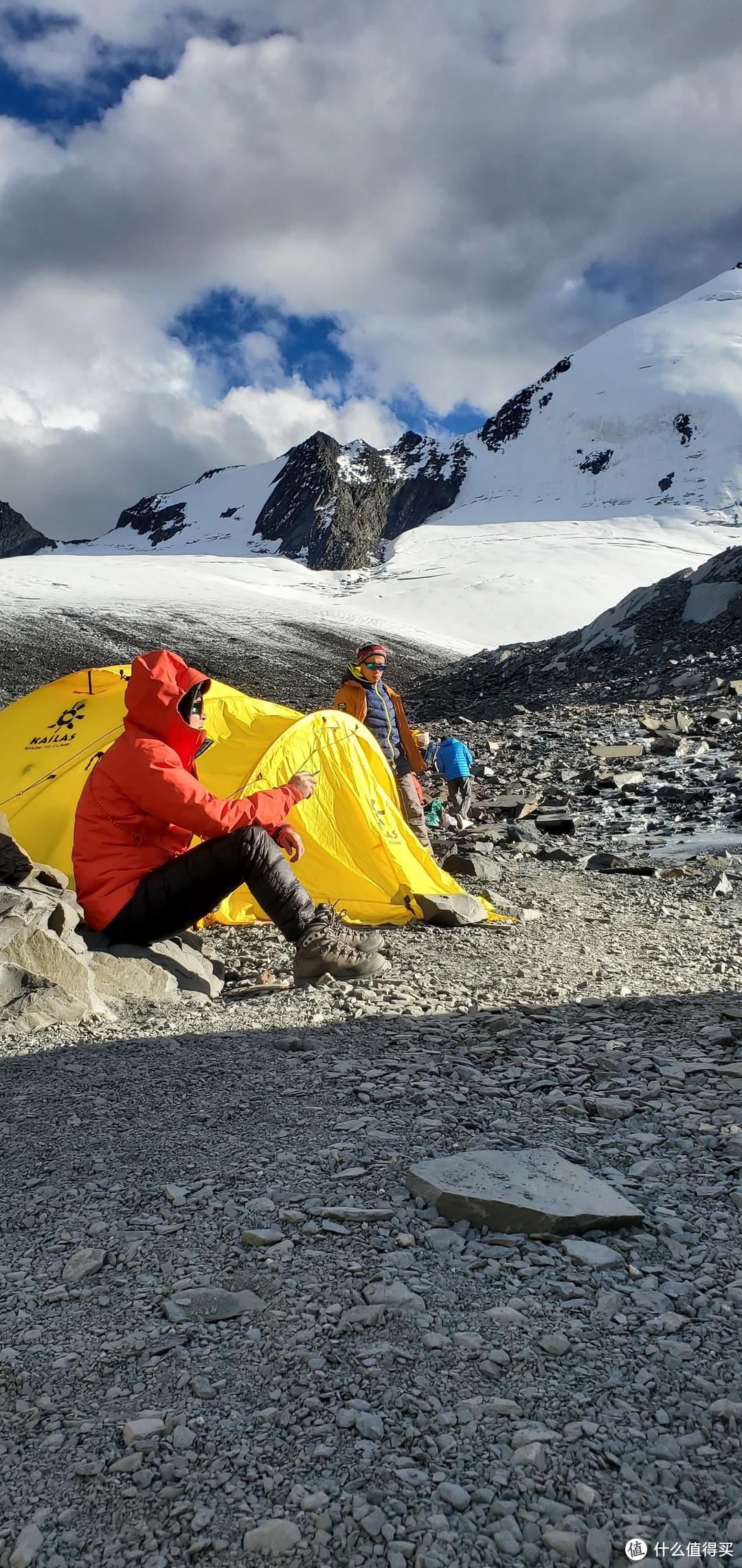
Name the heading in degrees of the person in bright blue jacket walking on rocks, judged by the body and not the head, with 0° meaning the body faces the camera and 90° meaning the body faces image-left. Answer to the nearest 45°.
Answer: approximately 180°

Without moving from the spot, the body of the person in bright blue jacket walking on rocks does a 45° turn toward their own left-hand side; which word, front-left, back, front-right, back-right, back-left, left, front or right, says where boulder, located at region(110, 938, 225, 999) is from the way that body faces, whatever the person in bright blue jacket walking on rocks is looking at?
back-left

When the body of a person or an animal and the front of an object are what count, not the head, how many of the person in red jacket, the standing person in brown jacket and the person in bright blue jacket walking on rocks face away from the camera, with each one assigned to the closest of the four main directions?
1

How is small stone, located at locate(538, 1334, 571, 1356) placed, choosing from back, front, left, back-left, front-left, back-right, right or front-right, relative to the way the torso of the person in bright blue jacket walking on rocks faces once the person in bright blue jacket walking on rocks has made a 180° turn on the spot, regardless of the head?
front

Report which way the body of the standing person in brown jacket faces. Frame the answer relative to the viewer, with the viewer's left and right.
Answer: facing the viewer and to the right of the viewer

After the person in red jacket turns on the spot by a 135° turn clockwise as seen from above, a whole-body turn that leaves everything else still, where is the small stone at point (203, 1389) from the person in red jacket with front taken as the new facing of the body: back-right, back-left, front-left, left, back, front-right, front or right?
front-left

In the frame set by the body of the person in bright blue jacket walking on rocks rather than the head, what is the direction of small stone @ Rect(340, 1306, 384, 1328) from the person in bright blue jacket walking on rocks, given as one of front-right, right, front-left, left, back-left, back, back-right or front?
back

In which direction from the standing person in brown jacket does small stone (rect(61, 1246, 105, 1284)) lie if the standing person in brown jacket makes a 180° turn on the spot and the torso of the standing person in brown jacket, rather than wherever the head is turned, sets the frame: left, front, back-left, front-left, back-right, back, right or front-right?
back-left

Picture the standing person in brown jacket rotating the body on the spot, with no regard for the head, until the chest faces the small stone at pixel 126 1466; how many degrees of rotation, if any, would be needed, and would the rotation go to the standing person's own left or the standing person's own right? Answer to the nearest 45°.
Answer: approximately 45° to the standing person's own right

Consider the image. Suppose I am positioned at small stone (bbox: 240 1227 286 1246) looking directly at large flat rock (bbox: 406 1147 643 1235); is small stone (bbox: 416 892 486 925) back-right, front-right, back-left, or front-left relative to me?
front-left

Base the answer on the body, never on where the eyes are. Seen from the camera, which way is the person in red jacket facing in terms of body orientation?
to the viewer's right

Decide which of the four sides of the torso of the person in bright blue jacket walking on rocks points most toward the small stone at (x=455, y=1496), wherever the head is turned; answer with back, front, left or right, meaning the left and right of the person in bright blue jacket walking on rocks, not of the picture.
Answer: back

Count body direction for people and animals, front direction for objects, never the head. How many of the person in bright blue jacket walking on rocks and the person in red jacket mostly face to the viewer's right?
1

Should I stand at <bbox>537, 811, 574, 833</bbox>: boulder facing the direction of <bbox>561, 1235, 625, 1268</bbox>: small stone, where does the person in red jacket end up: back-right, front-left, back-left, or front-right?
front-right

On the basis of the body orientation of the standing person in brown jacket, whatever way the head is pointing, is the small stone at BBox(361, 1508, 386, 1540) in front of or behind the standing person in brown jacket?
in front
